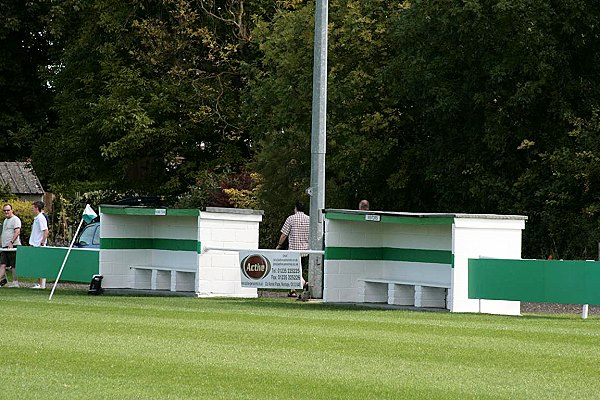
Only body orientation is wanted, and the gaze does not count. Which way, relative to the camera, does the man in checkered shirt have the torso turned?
away from the camera

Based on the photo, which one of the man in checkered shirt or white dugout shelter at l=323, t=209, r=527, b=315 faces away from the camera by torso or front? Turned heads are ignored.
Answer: the man in checkered shirt

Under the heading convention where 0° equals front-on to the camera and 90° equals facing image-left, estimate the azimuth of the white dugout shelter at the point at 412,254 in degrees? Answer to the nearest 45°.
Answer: approximately 45°

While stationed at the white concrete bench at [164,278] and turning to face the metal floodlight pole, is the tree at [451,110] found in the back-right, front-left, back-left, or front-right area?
front-left

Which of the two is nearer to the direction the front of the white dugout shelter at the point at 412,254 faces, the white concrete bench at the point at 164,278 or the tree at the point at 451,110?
the white concrete bench

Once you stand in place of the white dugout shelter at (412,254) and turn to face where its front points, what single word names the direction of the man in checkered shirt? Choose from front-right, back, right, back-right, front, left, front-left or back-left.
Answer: right

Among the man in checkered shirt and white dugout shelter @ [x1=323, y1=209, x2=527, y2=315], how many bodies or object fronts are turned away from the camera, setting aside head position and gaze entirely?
1

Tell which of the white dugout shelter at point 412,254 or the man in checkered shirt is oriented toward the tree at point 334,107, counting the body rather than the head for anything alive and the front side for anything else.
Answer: the man in checkered shirt

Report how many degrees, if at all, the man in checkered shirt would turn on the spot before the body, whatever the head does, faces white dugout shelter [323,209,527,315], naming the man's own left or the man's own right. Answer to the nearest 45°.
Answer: approximately 135° to the man's own right
